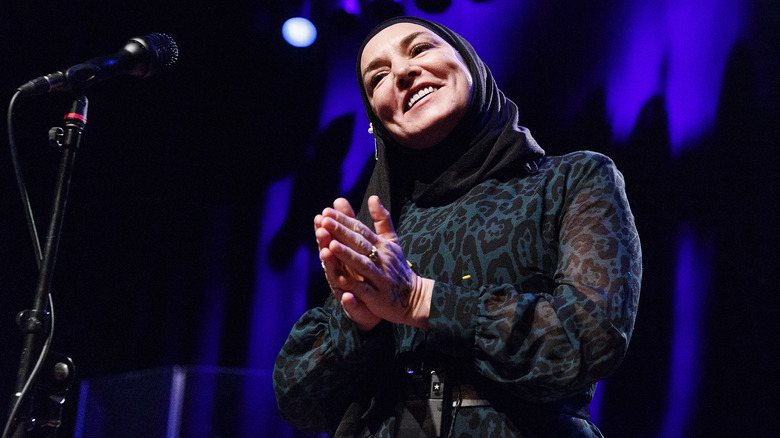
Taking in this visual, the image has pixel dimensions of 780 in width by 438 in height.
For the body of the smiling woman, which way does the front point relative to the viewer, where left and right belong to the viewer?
facing the viewer and to the left of the viewer

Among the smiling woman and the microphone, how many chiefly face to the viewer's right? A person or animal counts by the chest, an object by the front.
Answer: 1

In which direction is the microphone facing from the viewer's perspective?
to the viewer's right

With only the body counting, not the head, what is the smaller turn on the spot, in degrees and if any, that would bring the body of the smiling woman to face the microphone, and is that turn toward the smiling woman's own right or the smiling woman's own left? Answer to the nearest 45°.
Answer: approximately 90° to the smiling woman's own right

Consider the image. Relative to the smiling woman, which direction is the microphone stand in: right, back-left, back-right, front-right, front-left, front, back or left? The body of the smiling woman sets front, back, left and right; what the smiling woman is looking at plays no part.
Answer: front-right
